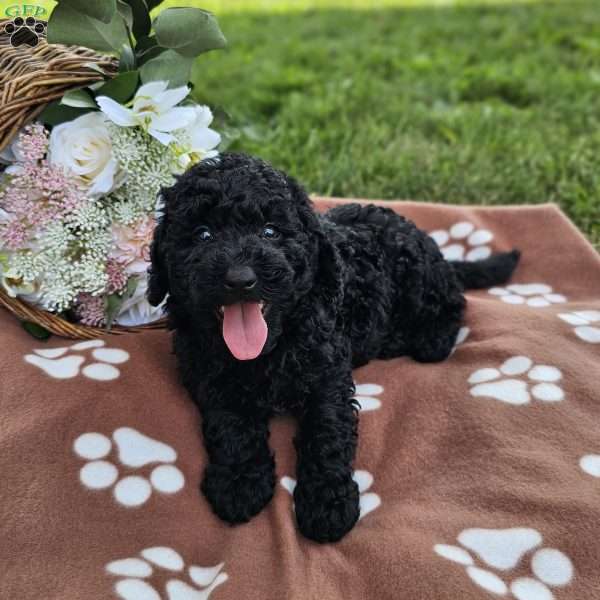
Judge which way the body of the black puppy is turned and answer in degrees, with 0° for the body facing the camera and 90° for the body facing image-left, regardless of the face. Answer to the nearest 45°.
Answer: approximately 45°

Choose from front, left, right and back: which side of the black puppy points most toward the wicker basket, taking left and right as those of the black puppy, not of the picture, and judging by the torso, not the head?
right

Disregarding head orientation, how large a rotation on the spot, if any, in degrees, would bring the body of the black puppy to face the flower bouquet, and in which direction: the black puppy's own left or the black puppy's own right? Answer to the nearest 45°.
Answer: approximately 90° to the black puppy's own right
